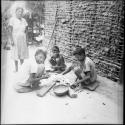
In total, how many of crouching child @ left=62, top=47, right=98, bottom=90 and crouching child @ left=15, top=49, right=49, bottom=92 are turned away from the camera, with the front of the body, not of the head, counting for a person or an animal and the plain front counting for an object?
0

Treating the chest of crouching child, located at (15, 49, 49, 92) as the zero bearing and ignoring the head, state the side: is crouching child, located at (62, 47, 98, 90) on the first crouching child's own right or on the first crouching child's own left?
on the first crouching child's own left

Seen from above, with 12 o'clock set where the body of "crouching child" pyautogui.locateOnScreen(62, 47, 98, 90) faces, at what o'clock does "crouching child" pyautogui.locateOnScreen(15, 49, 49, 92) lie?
"crouching child" pyautogui.locateOnScreen(15, 49, 49, 92) is roughly at 1 o'clock from "crouching child" pyautogui.locateOnScreen(62, 47, 98, 90).

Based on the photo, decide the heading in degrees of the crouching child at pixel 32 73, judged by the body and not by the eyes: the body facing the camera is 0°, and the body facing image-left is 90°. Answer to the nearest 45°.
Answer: approximately 315°
